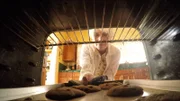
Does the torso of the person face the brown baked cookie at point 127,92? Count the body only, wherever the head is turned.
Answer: yes

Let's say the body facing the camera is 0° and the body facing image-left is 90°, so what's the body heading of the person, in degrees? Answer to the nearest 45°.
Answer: approximately 0°
